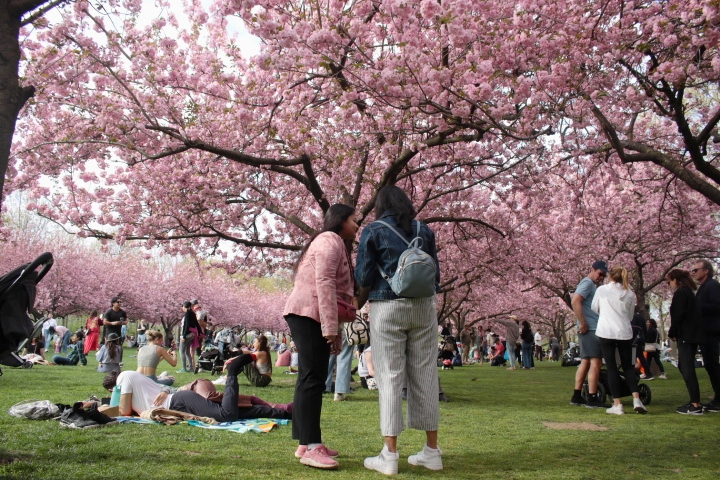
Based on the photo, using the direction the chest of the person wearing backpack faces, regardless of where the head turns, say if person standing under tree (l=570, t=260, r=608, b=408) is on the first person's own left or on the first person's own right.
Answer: on the first person's own right

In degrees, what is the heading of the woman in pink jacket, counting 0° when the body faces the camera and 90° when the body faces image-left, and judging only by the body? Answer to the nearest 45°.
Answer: approximately 270°

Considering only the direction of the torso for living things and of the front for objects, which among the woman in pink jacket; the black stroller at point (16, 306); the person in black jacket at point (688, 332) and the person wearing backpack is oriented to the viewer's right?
the woman in pink jacket

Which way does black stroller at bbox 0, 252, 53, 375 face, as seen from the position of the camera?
facing to the left of the viewer

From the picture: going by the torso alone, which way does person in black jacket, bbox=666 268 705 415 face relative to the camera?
to the viewer's left

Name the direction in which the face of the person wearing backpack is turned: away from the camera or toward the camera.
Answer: away from the camera

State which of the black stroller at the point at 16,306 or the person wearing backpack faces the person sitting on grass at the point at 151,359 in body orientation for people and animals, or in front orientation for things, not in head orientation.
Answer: the person wearing backpack

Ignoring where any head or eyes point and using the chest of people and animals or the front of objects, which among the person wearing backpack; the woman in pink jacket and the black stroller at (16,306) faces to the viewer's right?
the woman in pink jacket

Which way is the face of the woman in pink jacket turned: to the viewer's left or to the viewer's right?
to the viewer's right
